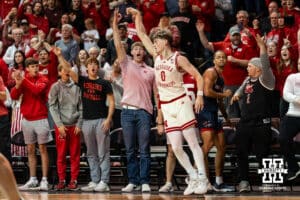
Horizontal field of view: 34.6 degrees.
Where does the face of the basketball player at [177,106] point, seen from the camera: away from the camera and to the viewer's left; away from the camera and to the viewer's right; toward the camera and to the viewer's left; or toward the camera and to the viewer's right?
toward the camera and to the viewer's left

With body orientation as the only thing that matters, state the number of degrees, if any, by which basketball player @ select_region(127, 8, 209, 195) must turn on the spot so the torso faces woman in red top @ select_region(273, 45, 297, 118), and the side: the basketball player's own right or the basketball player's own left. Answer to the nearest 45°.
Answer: approximately 180°

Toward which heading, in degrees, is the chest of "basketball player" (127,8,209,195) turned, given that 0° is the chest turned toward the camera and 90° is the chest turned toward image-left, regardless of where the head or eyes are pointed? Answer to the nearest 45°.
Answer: approximately 45°
